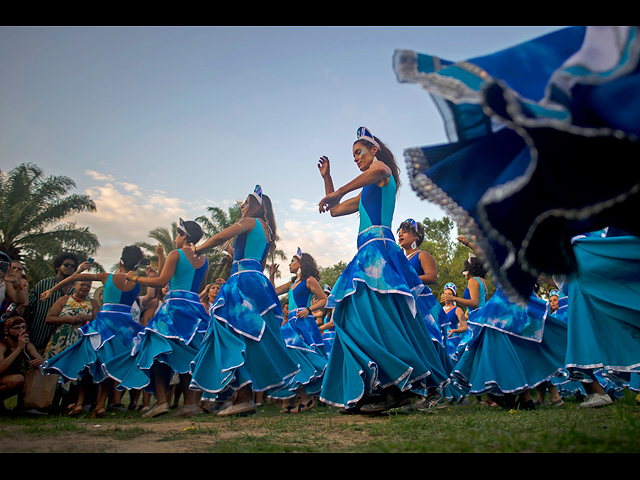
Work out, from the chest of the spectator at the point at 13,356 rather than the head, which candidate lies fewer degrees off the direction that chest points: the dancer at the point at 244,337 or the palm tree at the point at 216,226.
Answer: the dancer

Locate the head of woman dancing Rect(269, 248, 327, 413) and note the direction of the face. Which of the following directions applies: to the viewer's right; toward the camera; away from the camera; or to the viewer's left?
to the viewer's left

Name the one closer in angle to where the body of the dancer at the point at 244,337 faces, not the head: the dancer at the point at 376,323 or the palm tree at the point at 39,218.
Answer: the palm tree

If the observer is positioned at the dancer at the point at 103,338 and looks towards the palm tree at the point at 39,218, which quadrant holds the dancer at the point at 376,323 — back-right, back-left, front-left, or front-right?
back-right

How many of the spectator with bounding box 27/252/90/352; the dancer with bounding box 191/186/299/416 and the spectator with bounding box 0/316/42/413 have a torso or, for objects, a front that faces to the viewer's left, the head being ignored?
1

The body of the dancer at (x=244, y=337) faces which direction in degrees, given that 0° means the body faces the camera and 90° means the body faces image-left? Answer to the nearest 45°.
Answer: approximately 90°

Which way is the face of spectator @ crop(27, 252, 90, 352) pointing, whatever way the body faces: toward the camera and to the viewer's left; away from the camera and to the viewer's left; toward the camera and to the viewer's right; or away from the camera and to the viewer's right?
toward the camera and to the viewer's right

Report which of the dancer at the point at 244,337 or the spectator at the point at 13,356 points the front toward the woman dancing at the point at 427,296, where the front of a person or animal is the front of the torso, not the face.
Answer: the spectator

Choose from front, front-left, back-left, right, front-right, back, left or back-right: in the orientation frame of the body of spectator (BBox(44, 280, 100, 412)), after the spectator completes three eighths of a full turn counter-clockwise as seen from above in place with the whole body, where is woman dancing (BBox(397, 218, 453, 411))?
back-right

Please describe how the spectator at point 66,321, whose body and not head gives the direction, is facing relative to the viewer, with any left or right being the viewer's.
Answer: facing the viewer and to the right of the viewer

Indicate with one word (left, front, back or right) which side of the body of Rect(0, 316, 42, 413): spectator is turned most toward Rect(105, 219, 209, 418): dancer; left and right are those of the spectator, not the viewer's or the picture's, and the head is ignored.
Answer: front

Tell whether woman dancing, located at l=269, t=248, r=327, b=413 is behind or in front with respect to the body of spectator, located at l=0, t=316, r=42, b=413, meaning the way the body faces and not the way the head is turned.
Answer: in front

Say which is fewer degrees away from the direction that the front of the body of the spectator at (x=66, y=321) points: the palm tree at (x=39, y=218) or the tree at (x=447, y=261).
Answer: the tree

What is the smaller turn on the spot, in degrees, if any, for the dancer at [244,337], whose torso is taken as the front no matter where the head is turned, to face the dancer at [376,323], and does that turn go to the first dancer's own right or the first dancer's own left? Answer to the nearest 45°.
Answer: approximately 135° to the first dancer's own left

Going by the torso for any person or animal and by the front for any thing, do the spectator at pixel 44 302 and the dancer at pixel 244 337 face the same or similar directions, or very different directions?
very different directions
